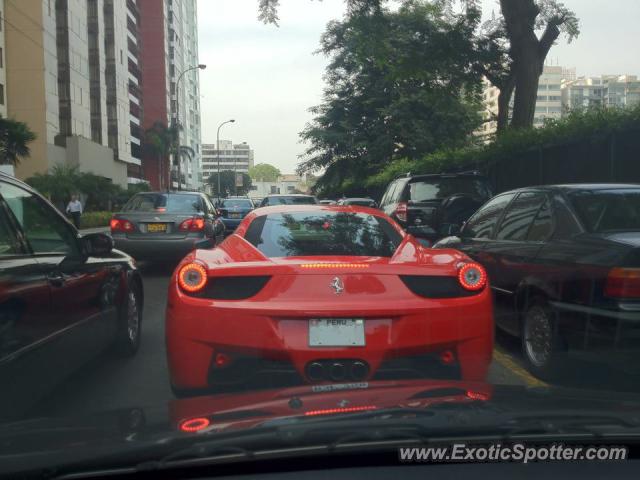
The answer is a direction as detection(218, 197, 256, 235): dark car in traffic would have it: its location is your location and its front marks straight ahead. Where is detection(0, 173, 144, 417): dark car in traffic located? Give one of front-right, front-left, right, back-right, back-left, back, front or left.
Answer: back

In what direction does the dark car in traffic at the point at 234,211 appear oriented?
away from the camera

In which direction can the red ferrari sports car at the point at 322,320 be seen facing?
away from the camera

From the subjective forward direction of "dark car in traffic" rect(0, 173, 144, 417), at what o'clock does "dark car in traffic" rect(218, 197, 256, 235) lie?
"dark car in traffic" rect(218, 197, 256, 235) is roughly at 11 o'clock from "dark car in traffic" rect(0, 173, 144, 417).

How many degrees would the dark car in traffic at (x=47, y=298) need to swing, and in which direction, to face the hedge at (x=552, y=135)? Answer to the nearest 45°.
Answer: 0° — it already faces it

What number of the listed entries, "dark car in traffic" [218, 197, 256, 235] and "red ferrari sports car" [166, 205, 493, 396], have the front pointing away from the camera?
2

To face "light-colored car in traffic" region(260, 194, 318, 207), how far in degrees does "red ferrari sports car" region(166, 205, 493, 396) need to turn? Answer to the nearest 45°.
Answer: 0° — it already faces it

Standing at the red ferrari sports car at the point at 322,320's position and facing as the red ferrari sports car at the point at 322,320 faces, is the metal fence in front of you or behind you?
in front

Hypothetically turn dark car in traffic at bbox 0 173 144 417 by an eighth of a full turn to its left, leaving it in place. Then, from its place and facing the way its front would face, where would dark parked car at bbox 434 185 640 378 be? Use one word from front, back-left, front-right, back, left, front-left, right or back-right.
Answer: right

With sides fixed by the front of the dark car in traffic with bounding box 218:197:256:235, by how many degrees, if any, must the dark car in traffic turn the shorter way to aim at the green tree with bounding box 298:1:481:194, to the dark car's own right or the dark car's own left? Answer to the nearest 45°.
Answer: approximately 45° to the dark car's own right

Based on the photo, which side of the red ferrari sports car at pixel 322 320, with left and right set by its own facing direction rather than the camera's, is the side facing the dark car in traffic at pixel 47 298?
left

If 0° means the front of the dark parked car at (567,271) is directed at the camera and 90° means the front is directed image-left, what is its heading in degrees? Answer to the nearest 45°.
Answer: approximately 135°

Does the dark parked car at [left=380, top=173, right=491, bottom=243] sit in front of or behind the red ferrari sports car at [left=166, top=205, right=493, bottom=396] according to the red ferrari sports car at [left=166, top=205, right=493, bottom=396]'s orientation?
in front
